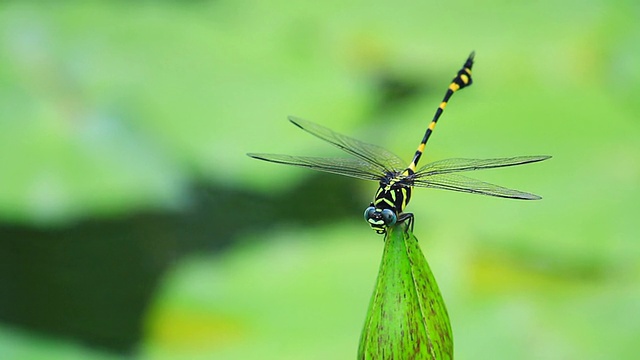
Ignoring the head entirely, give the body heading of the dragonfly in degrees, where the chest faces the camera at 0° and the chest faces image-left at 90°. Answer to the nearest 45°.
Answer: approximately 45°
